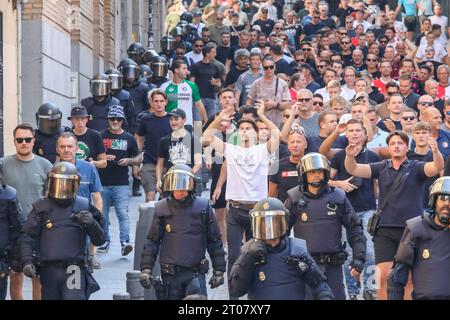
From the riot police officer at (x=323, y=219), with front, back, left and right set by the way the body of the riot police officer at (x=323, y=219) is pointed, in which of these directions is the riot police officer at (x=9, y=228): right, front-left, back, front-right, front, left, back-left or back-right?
right

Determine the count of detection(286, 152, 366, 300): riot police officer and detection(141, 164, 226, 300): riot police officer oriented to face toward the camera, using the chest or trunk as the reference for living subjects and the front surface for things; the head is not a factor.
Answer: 2

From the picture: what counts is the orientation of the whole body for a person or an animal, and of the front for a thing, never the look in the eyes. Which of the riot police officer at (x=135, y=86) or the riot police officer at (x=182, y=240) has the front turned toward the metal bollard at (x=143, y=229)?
the riot police officer at (x=135, y=86)

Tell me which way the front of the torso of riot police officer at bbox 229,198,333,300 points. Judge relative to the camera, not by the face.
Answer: toward the camera

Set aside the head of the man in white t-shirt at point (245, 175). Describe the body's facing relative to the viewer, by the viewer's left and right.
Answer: facing the viewer

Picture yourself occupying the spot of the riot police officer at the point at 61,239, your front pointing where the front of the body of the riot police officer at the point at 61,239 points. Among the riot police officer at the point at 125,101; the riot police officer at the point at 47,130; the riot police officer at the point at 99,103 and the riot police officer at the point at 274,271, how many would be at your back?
3

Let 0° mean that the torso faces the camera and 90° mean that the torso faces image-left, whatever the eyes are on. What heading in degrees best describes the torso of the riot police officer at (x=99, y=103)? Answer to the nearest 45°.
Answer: approximately 0°

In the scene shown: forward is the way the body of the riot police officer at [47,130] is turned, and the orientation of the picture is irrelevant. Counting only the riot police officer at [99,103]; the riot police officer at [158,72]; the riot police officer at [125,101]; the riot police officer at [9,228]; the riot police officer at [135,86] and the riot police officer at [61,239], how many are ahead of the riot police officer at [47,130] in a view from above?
2

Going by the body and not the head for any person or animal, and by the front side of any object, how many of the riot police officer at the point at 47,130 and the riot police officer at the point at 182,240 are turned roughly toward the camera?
2

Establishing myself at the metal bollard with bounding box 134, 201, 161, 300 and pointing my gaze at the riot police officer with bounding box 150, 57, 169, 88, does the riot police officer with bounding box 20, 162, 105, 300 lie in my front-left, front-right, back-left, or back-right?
back-left

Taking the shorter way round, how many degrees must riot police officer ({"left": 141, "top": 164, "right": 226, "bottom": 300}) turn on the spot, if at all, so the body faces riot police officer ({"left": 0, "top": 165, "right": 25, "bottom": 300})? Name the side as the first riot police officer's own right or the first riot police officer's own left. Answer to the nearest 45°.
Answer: approximately 90° to the first riot police officer's own right

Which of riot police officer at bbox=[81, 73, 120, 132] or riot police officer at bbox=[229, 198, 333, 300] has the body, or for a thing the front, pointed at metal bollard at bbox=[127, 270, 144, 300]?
riot police officer at bbox=[81, 73, 120, 132]
